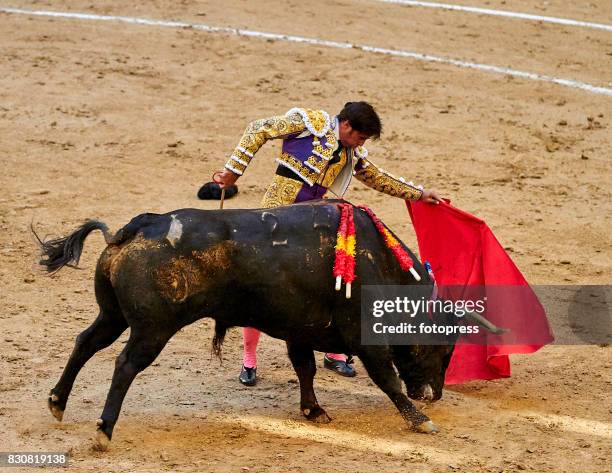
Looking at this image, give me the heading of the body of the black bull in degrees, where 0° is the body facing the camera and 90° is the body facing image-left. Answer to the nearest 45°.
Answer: approximately 270°
